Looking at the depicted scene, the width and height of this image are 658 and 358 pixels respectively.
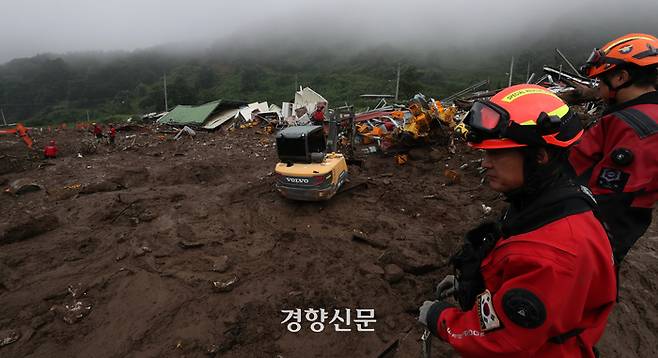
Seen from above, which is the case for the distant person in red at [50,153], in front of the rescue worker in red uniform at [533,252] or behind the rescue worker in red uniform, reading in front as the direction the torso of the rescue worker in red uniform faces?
in front

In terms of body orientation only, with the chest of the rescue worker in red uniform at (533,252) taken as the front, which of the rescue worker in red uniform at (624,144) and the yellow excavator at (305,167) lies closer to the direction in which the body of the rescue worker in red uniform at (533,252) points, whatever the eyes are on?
the yellow excavator

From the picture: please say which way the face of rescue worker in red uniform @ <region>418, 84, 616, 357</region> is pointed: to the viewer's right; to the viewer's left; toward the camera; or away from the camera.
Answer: to the viewer's left

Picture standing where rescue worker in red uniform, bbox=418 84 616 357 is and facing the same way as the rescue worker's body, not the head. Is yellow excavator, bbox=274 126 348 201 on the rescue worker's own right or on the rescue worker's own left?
on the rescue worker's own right

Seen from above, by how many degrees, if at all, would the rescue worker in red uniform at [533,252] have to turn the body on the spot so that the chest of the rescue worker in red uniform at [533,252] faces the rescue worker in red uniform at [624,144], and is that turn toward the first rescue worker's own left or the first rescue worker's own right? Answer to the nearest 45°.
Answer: approximately 90° to the first rescue worker's own right

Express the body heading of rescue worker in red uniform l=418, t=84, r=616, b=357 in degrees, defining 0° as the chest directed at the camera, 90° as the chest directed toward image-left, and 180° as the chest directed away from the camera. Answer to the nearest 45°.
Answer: approximately 90°

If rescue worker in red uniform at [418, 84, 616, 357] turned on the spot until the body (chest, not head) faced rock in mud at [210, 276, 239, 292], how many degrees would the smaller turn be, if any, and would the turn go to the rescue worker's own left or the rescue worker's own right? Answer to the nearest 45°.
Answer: approximately 45° to the rescue worker's own right

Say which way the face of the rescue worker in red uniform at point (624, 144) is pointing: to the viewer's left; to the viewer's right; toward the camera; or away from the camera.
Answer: to the viewer's left

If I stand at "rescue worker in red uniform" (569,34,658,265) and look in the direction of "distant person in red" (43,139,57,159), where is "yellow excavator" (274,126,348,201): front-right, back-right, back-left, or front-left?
front-right
